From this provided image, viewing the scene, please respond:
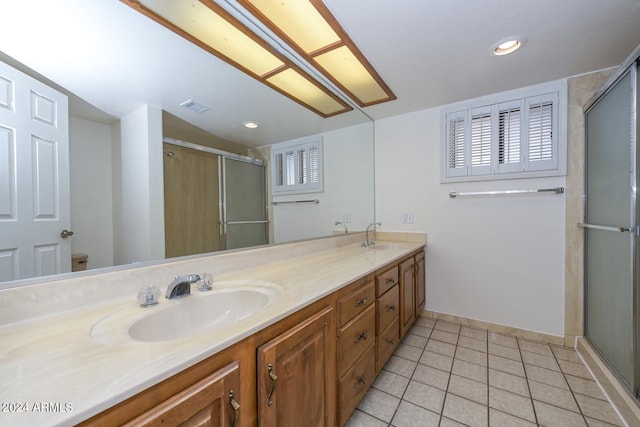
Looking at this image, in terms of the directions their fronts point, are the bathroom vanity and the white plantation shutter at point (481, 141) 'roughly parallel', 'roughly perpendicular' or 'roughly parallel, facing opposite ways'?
roughly perpendicular

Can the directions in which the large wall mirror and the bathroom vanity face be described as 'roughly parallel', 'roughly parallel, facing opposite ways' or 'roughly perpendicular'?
roughly parallel

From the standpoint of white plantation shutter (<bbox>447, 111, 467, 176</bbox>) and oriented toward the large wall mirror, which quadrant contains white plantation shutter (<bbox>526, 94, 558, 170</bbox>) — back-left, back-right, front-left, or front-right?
back-left

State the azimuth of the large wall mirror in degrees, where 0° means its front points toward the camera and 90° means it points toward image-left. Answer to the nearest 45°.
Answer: approximately 315°

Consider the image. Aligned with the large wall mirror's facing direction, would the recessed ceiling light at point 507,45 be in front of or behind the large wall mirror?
in front

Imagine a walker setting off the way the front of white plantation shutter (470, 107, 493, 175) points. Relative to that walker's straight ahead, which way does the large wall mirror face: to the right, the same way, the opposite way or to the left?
to the left

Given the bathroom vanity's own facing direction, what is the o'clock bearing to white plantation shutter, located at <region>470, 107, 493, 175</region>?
The white plantation shutter is roughly at 10 o'clock from the bathroom vanity.

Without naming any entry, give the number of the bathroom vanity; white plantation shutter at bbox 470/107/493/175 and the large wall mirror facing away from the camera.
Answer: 0

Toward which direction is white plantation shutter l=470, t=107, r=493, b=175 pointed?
toward the camera

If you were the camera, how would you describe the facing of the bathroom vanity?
facing the viewer and to the right of the viewer

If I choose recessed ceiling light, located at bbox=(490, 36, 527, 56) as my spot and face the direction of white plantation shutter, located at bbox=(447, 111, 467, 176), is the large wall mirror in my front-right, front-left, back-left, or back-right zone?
back-left

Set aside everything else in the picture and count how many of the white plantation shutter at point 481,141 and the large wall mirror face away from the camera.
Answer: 0

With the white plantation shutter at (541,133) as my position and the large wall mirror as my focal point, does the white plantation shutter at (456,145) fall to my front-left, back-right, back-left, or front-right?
front-right
